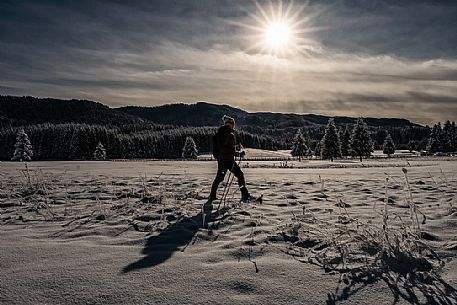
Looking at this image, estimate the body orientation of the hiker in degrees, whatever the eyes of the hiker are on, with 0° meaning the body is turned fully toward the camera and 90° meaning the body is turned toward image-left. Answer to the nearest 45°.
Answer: approximately 270°
